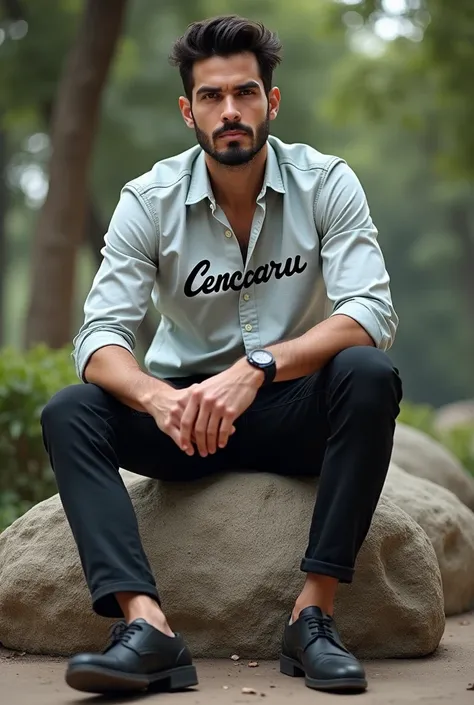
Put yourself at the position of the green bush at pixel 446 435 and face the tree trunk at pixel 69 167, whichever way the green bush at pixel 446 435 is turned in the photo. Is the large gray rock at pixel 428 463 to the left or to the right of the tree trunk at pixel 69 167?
left

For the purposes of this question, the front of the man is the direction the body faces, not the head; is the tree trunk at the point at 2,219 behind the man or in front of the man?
behind

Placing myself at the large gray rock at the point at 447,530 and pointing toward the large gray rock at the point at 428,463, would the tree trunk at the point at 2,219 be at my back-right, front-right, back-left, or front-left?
front-left

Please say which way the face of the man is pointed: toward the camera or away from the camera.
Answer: toward the camera

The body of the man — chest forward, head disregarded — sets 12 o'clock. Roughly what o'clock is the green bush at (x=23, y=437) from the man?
The green bush is roughly at 5 o'clock from the man.

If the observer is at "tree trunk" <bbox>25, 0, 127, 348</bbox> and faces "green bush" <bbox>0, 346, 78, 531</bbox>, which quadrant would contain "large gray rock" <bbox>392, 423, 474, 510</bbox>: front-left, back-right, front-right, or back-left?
front-left

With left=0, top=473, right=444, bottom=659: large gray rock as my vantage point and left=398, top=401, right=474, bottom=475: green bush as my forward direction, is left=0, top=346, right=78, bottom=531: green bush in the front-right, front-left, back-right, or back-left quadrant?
front-left

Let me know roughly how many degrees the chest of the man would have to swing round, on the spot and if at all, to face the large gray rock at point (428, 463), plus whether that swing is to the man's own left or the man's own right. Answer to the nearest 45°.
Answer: approximately 135° to the man's own left

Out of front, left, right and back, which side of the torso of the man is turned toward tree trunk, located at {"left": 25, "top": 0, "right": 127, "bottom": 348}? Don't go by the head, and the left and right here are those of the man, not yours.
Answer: back

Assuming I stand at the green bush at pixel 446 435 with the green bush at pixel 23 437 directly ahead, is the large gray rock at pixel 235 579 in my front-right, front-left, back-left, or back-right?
front-left

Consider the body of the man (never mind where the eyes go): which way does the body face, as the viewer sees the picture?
toward the camera
